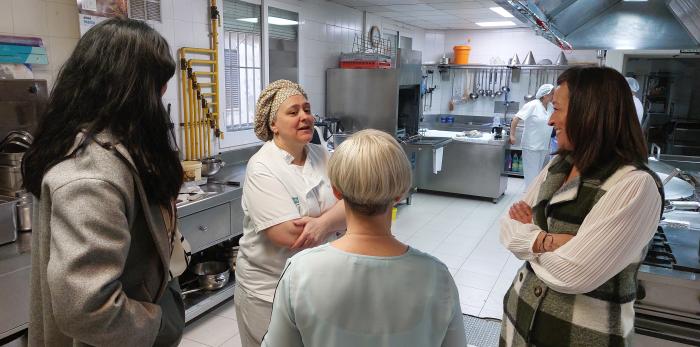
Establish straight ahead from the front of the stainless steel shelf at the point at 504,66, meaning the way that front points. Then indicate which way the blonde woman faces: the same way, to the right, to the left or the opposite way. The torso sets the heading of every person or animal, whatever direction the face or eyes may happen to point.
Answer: the opposite way

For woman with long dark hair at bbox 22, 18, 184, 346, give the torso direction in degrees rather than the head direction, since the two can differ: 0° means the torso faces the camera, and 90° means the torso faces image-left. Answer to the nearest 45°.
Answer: approximately 270°

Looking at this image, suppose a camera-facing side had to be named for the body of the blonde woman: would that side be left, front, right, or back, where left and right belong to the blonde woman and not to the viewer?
back

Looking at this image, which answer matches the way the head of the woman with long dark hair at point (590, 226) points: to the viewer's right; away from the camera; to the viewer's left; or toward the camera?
to the viewer's left

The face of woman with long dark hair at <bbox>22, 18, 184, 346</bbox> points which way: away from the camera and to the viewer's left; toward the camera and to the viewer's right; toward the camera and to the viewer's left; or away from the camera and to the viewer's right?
away from the camera and to the viewer's right

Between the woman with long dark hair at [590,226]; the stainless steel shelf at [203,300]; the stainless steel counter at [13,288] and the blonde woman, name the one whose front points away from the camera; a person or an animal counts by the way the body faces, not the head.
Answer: the blonde woman

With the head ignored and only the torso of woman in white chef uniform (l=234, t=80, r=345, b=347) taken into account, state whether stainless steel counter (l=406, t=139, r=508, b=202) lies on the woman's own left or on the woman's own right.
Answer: on the woman's own left

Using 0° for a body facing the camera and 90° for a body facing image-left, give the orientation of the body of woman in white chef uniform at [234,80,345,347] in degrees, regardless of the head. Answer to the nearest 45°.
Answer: approximately 315°

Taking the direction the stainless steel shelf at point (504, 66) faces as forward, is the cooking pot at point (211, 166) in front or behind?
in front

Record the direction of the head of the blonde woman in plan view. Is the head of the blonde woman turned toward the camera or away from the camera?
away from the camera

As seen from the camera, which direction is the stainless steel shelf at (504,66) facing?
toward the camera

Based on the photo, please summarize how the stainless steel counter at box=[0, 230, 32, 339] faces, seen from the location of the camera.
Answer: facing the viewer and to the right of the viewer
